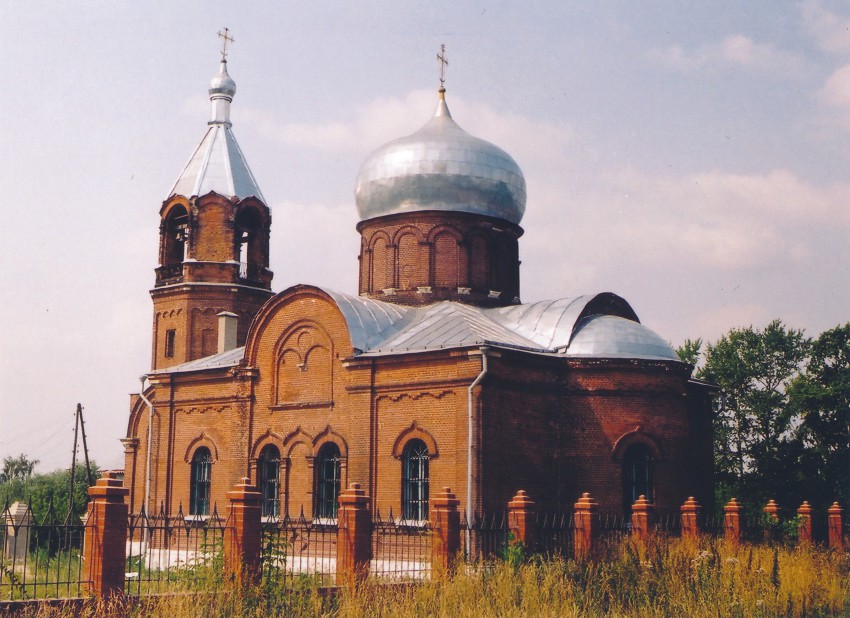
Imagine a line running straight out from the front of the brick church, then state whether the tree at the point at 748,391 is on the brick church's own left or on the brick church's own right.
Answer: on the brick church's own right

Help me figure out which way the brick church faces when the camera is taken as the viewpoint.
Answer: facing away from the viewer and to the left of the viewer

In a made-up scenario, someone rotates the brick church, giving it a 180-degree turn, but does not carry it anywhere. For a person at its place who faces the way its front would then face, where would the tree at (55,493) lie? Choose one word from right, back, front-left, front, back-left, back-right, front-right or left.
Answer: back

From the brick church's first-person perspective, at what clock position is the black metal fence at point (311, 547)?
The black metal fence is roughly at 8 o'clock from the brick church.

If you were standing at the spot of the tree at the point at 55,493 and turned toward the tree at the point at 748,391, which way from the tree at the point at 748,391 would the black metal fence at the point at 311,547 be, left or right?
right
